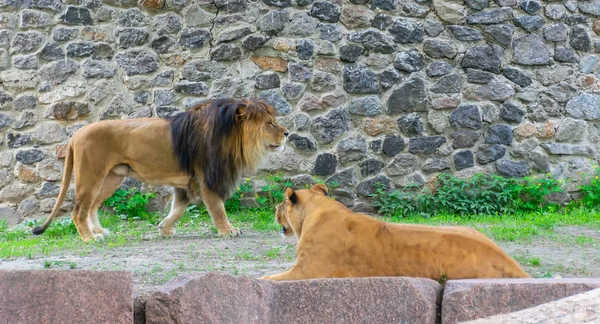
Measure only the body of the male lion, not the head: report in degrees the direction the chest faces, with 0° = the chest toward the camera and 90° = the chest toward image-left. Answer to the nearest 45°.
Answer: approximately 270°

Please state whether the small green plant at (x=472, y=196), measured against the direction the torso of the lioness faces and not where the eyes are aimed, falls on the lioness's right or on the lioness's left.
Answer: on the lioness's right

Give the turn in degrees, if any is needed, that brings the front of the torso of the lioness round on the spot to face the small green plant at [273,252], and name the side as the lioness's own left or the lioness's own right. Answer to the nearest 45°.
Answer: approximately 45° to the lioness's own right

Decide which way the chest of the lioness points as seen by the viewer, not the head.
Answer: to the viewer's left

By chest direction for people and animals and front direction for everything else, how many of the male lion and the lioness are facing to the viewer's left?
1

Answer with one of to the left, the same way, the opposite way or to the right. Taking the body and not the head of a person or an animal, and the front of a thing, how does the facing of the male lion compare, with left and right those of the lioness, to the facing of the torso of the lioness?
the opposite way
